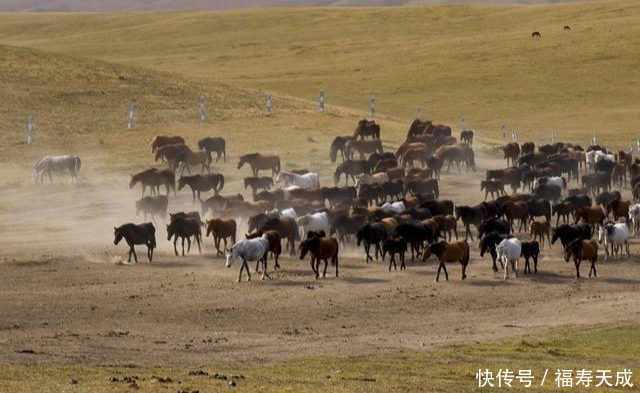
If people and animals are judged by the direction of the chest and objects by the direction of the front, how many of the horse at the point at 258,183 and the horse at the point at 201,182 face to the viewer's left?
2

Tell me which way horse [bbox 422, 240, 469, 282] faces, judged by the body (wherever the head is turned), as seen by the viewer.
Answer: to the viewer's left

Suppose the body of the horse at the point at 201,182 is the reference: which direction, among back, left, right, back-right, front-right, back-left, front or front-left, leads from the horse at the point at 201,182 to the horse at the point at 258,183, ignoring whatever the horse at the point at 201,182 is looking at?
back

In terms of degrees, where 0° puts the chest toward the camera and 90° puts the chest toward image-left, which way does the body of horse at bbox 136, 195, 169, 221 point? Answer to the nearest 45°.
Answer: approximately 90°

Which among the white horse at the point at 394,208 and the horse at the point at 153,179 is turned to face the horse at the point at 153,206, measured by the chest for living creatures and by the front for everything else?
the white horse

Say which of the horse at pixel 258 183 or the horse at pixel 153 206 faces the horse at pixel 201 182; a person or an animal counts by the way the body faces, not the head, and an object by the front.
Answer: the horse at pixel 258 183

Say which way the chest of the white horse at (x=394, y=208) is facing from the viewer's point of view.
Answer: to the viewer's left

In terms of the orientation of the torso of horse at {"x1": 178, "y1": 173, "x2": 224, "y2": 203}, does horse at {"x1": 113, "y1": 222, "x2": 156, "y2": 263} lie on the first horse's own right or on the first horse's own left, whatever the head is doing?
on the first horse's own left

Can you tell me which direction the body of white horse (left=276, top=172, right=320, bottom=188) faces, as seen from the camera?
to the viewer's left

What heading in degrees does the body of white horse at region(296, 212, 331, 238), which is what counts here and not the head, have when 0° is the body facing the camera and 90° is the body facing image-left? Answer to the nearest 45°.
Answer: approximately 90°

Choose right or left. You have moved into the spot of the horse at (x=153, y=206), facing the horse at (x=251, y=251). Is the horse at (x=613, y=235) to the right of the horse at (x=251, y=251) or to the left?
left
